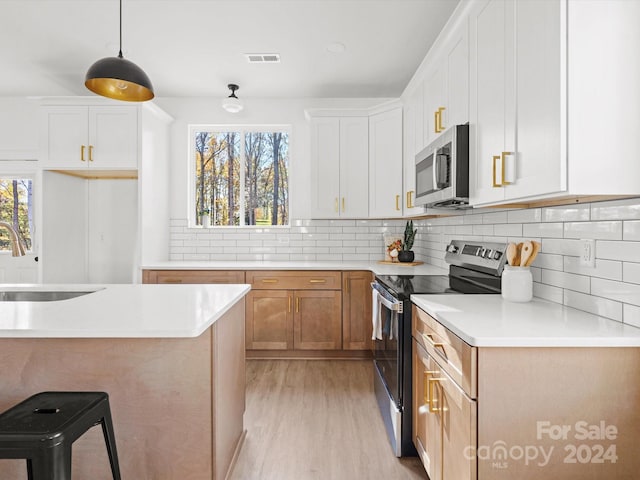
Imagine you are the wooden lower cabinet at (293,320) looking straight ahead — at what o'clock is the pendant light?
The pendant light is roughly at 1 o'clock from the wooden lower cabinet.

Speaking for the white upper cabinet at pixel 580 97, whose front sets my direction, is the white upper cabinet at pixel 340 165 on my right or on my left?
on my right

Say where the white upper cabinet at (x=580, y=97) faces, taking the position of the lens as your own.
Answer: facing the viewer and to the left of the viewer

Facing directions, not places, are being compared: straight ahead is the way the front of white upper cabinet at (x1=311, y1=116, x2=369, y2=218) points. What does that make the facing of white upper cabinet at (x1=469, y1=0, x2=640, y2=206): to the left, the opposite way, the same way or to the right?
to the right

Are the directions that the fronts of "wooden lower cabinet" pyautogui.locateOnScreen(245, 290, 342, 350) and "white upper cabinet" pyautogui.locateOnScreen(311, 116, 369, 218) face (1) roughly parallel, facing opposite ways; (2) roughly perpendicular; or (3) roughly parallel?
roughly parallel

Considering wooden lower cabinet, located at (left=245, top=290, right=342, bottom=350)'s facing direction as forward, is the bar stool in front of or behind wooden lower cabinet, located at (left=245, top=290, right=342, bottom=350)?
in front

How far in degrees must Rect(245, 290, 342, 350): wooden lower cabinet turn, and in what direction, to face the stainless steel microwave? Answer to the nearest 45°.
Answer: approximately 45° to its left

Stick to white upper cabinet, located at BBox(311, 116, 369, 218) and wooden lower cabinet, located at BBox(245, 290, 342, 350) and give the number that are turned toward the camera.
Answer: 2

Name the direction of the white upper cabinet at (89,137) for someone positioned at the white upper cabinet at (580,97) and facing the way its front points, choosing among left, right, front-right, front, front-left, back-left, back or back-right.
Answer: front-right

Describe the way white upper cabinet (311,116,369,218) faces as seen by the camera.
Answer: facing the viewer

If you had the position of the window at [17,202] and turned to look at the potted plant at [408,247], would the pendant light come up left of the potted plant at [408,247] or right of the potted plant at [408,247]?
right

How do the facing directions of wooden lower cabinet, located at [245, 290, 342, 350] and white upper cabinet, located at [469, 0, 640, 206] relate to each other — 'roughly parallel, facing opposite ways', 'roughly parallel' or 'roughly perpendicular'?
roughly perpendicular

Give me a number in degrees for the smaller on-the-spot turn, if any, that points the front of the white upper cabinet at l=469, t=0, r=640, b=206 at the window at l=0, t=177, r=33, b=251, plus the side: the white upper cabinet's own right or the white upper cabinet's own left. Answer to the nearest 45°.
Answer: approximately 45° to the white upper cabinet's own right
